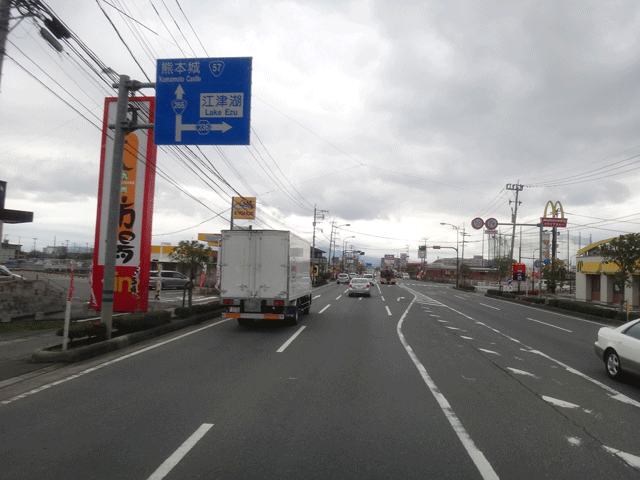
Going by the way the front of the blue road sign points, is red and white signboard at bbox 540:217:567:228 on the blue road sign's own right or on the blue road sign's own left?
on the blue road sign's own left

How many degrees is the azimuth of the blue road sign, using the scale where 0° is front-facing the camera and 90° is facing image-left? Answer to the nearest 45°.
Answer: approximately 0°

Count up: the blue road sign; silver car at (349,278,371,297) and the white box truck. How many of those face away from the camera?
2

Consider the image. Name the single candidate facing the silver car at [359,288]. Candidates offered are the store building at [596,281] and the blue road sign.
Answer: the store building

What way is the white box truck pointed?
away from the camera

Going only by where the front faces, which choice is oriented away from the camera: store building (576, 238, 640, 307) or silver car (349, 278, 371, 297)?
the silver car

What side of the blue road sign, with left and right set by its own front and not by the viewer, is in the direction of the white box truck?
back

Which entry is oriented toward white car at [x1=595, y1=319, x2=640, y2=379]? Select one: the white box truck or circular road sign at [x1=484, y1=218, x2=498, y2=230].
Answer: the circular road sign

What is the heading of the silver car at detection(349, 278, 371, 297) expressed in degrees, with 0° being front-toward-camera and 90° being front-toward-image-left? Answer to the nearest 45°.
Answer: approximately 180°

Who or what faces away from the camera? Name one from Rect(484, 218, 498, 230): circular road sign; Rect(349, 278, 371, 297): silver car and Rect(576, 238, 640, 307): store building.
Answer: the silver car

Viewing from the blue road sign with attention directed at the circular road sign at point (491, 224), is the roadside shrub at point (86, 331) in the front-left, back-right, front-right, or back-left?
back-left

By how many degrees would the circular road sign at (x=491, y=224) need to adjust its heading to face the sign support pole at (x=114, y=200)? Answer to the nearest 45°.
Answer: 0° — it already faces it

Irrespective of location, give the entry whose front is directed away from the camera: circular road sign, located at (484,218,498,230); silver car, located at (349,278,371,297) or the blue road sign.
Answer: the silver car

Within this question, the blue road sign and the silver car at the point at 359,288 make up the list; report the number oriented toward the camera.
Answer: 1

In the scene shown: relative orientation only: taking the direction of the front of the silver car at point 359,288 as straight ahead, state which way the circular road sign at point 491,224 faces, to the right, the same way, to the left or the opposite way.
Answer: the opposite way

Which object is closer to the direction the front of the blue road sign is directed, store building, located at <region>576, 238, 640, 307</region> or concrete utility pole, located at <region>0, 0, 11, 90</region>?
the concrete utility pole

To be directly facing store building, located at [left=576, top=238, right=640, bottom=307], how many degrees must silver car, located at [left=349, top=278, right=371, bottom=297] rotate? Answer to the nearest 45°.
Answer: approximately 90° to its right
